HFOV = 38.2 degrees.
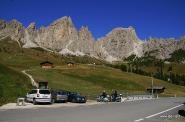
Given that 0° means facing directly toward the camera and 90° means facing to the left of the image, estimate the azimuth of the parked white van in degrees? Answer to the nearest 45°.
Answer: approximately 135°
